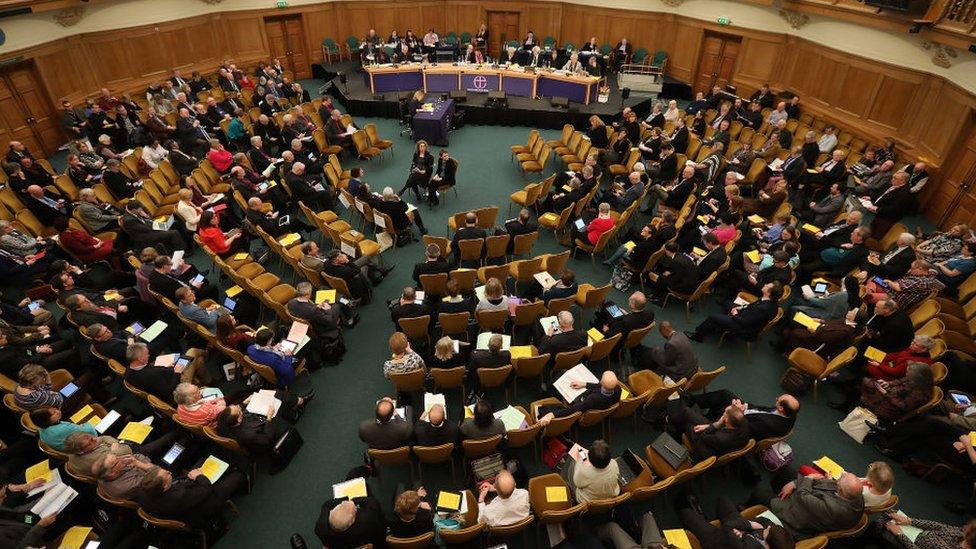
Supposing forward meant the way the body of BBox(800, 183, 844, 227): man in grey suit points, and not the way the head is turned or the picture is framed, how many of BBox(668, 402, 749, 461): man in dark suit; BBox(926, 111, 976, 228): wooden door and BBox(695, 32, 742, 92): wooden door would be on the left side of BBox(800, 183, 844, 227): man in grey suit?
1

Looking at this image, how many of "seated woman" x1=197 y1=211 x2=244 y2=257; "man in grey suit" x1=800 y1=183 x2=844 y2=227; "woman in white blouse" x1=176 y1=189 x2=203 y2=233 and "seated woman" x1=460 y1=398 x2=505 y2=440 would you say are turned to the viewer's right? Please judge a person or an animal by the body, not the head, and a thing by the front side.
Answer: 2

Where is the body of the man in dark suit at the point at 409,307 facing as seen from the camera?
away from the camera

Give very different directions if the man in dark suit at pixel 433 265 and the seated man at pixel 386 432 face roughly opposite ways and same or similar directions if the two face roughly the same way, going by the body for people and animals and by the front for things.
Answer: same or similar directions

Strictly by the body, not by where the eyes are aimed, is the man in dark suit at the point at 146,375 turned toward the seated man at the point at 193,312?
yes

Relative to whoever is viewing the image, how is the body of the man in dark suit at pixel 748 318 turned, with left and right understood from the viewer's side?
facing to the left of the viewer

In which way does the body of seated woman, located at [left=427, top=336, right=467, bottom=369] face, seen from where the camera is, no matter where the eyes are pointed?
away from the camera

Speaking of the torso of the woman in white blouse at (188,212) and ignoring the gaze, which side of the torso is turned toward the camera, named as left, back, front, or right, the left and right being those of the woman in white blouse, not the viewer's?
right

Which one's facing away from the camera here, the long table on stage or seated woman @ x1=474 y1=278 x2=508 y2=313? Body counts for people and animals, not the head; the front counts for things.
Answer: the seated woman

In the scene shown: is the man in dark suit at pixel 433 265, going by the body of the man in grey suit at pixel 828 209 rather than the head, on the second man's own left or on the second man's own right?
on the second man's own left

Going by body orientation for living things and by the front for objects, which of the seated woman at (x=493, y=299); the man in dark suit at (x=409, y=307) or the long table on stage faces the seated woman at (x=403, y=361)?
the long table on stage

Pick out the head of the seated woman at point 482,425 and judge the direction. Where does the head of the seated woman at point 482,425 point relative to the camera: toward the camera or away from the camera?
away from the camera

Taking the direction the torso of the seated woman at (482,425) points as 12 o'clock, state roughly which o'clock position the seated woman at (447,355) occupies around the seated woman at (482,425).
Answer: the seated woman at (447,355) is roughly at 11 o'clock from the seated woman at (482,425).

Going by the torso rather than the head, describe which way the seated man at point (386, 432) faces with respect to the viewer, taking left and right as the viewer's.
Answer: facing away from the viewer

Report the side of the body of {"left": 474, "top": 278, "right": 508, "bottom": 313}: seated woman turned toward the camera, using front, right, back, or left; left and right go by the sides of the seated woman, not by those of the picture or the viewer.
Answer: back

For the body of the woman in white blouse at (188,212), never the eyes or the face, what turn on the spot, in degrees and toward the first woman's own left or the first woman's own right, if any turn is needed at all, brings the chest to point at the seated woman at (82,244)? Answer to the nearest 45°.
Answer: approximately 180°

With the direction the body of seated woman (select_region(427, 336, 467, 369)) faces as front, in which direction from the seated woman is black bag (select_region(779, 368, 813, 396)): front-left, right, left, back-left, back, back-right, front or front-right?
right
